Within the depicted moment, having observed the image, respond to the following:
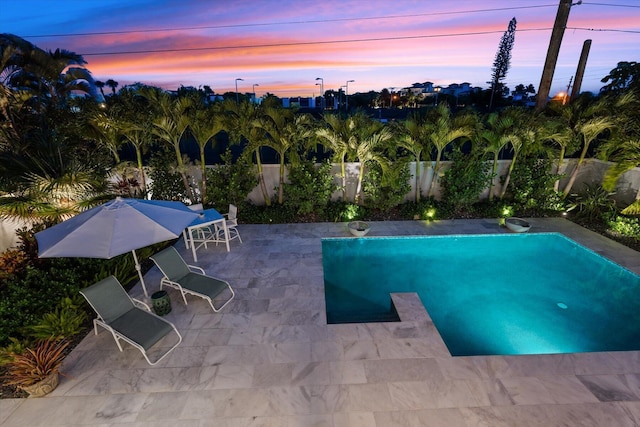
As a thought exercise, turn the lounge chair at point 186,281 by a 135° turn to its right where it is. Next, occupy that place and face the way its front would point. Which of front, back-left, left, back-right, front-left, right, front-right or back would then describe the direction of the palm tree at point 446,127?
back

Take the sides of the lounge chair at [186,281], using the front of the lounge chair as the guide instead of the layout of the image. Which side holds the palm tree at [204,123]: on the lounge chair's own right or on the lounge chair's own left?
on the lounge chair's own left

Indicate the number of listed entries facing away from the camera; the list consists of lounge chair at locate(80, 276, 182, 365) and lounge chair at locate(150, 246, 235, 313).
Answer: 0

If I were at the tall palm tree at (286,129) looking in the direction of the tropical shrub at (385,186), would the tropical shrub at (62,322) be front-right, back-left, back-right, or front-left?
back-right

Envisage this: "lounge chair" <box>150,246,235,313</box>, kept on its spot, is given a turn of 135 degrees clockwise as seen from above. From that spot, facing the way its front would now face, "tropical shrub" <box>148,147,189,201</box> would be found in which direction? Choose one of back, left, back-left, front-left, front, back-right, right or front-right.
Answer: right

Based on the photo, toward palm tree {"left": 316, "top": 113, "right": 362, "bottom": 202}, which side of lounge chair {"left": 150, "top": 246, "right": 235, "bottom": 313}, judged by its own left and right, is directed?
left

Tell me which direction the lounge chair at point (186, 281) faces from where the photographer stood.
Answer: facing the viewer and to the right of the viewer

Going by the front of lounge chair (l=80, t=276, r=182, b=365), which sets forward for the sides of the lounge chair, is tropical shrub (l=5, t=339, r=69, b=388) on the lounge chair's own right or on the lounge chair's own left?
on the lounge chair's own right

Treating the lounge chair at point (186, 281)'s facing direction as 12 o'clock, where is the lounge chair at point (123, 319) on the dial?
the lounge chair at point (123, 319) is roughly at 3 o'clock from the lounge chair at point (186, 281).

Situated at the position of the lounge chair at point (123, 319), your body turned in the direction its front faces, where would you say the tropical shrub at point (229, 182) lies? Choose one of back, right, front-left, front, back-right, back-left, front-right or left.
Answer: left

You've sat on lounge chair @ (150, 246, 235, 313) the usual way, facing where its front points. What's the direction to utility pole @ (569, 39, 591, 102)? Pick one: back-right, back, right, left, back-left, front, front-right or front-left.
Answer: front-left

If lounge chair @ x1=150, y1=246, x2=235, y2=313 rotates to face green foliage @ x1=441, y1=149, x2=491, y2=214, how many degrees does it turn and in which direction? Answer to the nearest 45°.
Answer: approximately 45° to its left

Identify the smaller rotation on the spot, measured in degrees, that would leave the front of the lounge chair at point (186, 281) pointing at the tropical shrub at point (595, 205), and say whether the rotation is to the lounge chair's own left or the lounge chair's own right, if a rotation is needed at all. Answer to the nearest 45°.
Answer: approximately 45° to the lounge chair's own left

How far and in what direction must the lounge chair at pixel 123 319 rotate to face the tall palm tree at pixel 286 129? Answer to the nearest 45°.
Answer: approximately 90° to its left

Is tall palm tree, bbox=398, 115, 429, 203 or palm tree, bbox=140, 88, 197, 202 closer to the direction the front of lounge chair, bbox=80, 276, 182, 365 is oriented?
the tall palm tree

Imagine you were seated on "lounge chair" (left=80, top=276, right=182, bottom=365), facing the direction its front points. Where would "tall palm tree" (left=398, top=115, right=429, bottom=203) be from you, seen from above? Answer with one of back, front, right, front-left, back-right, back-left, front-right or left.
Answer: front-left
